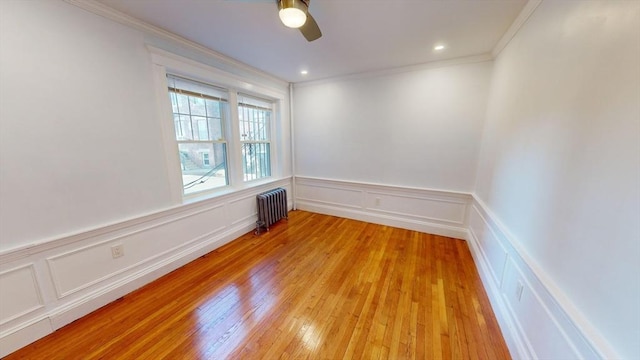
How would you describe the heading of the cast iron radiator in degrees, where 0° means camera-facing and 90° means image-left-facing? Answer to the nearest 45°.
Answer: approximately 315°
